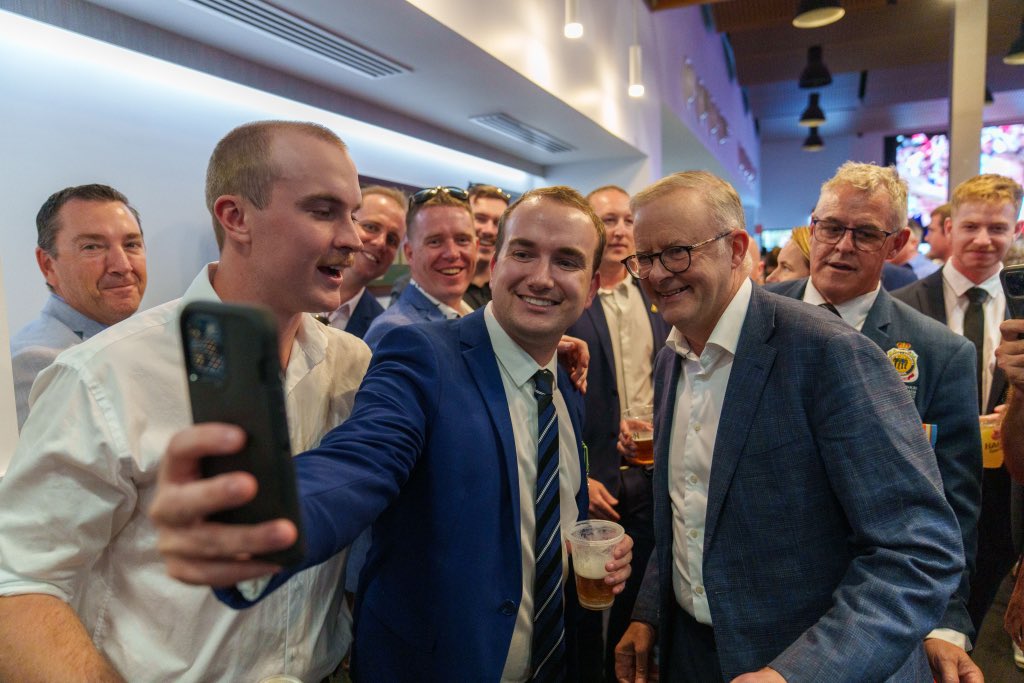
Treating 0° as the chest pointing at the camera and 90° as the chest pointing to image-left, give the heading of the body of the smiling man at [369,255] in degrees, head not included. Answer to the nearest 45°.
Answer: approximately 0°

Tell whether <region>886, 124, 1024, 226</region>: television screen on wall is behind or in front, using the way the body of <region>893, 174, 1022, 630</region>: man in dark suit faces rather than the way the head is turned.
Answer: behind

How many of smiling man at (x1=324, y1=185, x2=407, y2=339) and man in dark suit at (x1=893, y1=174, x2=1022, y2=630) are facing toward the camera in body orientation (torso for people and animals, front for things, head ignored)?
2

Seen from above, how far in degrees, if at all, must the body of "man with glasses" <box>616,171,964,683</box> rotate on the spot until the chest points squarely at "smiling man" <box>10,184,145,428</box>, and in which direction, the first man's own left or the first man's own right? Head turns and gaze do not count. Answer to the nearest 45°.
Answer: approximately 45° to the first man's own right

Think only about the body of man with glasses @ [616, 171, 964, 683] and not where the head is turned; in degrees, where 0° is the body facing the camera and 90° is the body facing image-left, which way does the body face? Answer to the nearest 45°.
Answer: approximately 45°
